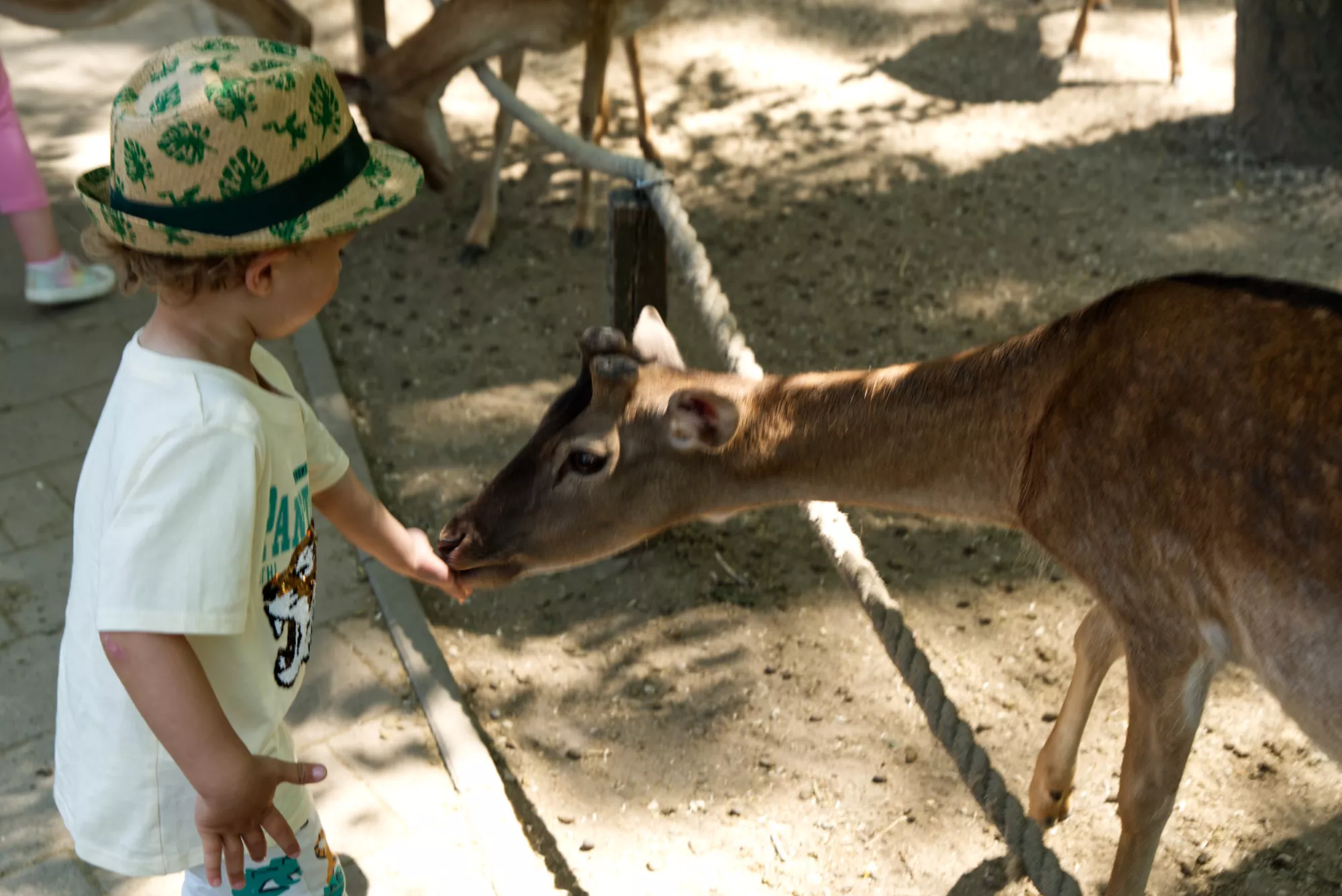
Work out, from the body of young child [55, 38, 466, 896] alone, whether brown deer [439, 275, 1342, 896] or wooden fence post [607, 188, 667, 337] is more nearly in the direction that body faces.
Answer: the brown deer

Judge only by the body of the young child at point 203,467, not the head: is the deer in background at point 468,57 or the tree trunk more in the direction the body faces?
the tree trunk

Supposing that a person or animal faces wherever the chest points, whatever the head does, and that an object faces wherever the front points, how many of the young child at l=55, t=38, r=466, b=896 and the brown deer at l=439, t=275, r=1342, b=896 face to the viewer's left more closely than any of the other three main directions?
1

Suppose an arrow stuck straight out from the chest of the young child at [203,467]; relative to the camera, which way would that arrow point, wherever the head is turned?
to the viewer's right

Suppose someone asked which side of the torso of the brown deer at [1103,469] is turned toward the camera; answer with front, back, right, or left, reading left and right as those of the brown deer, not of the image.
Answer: left

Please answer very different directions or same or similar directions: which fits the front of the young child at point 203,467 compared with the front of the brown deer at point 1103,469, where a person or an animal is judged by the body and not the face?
very different directions

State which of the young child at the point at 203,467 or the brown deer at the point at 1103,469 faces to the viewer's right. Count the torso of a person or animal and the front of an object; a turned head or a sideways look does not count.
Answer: the young child

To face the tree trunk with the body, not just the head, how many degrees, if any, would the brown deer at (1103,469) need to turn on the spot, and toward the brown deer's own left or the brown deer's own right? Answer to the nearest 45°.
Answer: approximately 90° to the brown deer's own right

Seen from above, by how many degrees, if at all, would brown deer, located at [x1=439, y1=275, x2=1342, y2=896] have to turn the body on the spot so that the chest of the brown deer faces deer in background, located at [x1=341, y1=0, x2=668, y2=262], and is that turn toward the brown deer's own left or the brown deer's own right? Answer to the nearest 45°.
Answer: approximately 45° to the brown deer's own right

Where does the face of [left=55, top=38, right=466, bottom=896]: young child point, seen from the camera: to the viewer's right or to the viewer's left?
to the viewer's right

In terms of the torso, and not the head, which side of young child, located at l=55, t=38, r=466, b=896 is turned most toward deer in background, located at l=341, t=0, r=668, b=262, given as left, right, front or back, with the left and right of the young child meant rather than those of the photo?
left

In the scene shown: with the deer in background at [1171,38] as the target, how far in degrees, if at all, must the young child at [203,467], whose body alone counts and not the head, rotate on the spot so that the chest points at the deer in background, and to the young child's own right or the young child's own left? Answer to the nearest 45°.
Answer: approximately 45° to the young child's own left

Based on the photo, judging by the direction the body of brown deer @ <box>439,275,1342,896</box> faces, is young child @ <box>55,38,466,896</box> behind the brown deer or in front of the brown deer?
in front

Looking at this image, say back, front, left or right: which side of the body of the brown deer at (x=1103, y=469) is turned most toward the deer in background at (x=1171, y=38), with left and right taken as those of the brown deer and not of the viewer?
right
